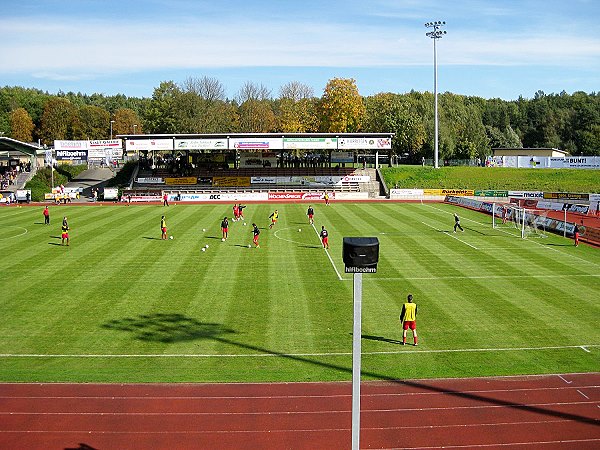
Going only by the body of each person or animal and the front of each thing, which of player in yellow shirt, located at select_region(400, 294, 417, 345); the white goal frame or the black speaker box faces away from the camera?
the player in yellow shirt

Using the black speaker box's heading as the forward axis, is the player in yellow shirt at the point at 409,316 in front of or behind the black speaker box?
behind

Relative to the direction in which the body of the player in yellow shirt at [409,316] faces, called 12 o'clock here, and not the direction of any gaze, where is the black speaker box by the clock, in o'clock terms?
The black speaker box is roughly at 6 o'clock from the player in yellow shirt.

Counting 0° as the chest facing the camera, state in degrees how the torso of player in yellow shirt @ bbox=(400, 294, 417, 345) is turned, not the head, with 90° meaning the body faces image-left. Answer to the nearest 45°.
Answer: approximately 180°

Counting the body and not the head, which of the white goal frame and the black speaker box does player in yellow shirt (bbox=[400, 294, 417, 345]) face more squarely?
the white goal frame

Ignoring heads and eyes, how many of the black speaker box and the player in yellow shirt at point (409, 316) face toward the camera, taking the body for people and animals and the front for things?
1

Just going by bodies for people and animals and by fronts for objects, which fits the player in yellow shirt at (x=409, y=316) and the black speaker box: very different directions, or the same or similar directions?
very different directions

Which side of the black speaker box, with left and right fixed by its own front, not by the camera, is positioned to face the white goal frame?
back

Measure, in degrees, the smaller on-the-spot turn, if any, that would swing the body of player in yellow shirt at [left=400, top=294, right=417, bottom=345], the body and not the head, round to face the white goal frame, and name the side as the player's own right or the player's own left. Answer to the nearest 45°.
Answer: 0° — they already face it

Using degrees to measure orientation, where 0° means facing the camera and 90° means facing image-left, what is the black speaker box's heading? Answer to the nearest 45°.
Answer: approximately 0°

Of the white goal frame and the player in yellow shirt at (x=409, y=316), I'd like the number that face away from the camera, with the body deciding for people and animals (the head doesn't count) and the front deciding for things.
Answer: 1

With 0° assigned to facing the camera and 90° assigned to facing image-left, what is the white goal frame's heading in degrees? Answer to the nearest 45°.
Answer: approximately 45°
